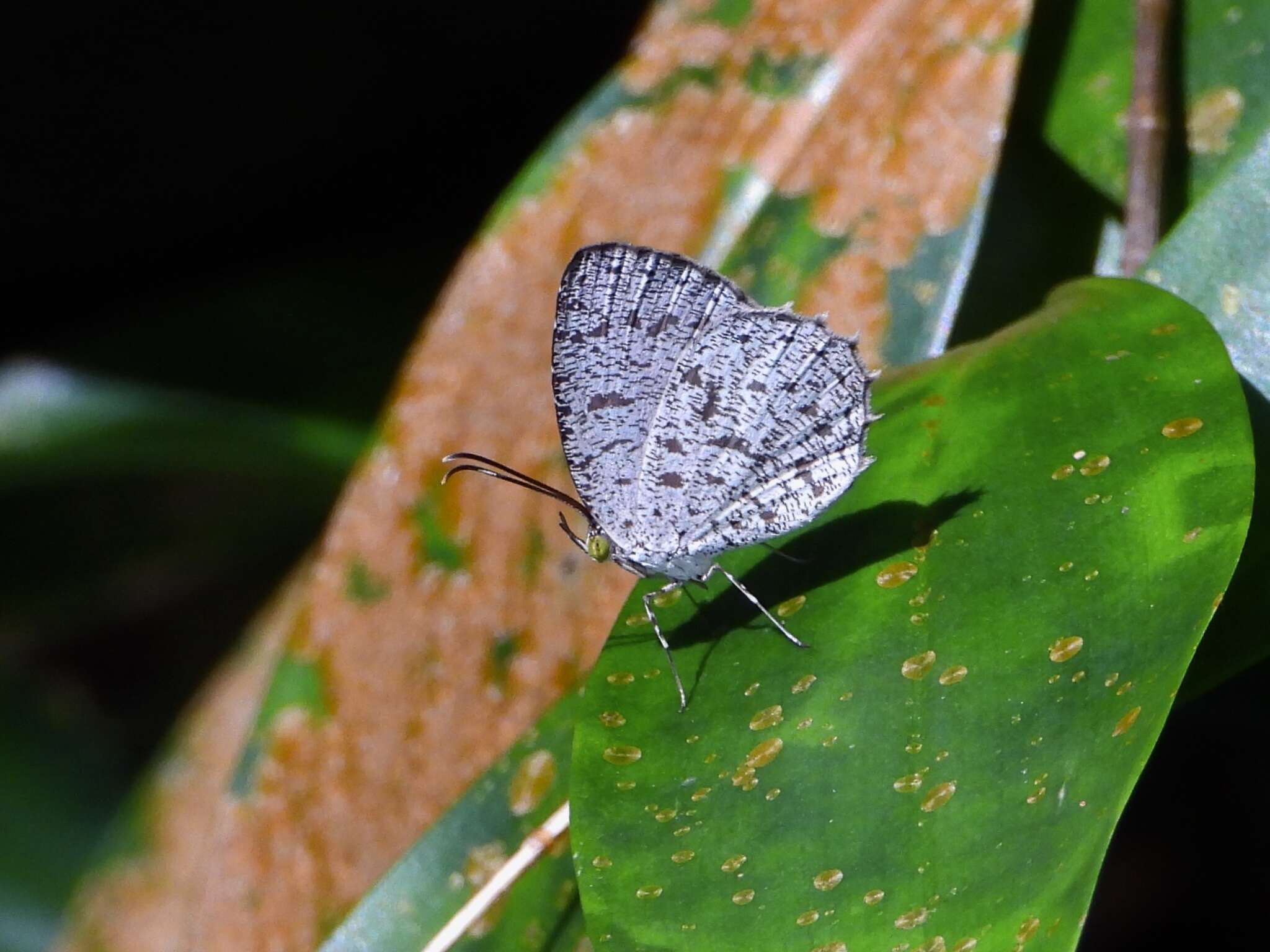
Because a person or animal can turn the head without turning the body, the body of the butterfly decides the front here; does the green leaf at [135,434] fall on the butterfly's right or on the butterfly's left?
on the butterfly's right

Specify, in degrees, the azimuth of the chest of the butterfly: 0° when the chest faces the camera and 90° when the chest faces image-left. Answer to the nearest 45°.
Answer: approximately 90°
